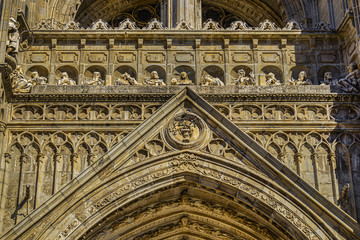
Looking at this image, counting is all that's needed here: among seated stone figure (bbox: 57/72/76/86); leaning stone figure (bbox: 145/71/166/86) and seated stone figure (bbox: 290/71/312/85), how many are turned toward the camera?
3

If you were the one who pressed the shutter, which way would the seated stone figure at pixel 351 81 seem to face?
facing the viewer and to the left of the viewer

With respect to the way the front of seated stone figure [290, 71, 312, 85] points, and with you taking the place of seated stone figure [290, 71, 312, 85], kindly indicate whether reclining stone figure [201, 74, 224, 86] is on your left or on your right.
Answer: on your right

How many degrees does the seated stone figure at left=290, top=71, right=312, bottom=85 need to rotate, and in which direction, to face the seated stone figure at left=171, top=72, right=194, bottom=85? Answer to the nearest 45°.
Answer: approximately 90° to its right

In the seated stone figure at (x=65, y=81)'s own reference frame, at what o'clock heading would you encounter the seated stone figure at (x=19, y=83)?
the seated stone figure at (x=19, y=83) is roughly at 3 o'clock from the seated stone figure at (x=65, y=81).

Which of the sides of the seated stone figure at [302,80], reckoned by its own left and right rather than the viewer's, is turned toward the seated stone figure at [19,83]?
right

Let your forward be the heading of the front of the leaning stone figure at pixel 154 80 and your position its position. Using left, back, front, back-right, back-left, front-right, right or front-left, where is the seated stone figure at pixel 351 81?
left

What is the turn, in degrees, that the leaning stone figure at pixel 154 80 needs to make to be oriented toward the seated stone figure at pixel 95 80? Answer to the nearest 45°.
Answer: approximately 90° to its right

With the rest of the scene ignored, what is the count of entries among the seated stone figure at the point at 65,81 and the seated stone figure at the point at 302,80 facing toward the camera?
2

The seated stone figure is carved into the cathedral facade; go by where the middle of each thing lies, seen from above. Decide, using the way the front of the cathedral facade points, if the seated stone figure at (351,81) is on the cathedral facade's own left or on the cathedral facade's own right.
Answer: on the cathedral facade's own left

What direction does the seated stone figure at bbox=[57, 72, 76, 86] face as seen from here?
toward the camera

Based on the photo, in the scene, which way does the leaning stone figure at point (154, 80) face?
toward the camera

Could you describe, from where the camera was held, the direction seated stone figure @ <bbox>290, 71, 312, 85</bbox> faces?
facing the viewer

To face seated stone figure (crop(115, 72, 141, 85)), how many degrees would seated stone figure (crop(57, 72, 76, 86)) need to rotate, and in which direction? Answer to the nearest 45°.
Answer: approximately 90° to its left
